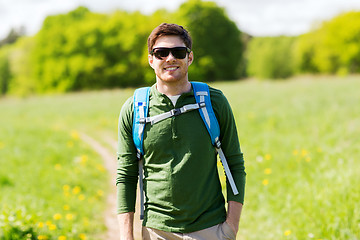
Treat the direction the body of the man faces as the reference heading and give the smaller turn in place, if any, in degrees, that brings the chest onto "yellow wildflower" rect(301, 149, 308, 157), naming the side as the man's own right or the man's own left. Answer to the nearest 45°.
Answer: approximately 135° to the man's own left

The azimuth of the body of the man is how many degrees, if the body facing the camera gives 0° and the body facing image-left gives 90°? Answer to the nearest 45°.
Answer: approximately 0°

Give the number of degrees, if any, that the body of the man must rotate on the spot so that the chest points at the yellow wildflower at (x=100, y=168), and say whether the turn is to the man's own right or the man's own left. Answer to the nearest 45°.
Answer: approximately 180°

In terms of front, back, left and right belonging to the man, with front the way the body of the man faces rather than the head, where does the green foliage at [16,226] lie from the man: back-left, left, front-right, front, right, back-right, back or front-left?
back-right

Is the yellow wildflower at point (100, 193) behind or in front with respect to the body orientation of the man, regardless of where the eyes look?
behind
